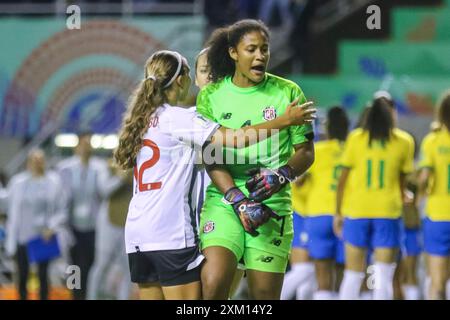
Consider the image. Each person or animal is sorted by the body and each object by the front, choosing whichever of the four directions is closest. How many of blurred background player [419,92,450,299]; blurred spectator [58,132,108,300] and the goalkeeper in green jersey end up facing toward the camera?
2

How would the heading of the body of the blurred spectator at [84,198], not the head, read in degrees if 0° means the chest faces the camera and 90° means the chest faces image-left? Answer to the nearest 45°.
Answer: approximately 0°

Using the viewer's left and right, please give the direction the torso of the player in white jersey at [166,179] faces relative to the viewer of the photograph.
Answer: facing away from the viewer and to the right of the viewer

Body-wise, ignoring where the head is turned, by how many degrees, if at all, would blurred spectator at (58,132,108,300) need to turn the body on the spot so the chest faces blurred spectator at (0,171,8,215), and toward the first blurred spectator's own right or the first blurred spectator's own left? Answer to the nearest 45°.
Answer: approximately 135° to the first blurred spectator's own right

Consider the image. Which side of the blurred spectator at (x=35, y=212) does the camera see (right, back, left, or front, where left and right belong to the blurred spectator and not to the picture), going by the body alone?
front

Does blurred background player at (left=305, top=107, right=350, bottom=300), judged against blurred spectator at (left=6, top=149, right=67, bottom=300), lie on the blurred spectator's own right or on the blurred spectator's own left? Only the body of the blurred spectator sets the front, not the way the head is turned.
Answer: on the blurred spectator's own left

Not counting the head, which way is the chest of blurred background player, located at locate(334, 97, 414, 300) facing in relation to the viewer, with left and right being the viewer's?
facing away from the viewer

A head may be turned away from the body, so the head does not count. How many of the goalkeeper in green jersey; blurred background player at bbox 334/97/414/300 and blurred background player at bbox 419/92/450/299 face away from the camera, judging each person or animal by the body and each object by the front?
2

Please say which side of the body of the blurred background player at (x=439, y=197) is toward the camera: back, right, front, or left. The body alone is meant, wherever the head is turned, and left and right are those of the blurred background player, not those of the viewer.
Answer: back

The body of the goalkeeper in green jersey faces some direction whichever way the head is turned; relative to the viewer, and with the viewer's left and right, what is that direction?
facing the viewer

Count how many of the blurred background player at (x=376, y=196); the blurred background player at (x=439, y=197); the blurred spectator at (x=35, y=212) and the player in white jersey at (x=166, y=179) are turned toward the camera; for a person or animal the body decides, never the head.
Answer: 1

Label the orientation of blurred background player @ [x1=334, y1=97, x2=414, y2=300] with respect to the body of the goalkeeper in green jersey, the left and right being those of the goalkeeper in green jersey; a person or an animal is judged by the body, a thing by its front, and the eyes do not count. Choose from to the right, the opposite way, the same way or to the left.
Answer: the opposite way
